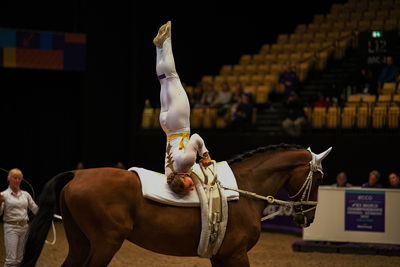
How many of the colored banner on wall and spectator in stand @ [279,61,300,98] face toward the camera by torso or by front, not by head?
2

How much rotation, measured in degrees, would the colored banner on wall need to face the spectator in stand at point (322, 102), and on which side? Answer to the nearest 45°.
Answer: approximately 45° to its left

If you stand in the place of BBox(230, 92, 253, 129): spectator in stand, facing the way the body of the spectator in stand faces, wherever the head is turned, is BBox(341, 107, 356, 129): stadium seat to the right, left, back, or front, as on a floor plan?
left

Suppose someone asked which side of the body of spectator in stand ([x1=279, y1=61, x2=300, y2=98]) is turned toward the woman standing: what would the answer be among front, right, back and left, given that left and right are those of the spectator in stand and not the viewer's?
front

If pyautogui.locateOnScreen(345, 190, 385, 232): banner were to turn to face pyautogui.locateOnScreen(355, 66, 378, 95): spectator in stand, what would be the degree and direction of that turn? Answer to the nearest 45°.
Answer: approximately 180°

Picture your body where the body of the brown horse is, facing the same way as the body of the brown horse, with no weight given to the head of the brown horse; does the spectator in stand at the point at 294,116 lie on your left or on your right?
on your left

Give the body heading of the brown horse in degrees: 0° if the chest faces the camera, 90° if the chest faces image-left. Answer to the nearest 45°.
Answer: approximately 270°

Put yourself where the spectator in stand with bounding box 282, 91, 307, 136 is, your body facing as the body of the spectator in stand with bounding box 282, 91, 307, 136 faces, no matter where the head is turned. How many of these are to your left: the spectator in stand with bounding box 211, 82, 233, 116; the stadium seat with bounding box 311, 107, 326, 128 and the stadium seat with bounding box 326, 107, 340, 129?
2
